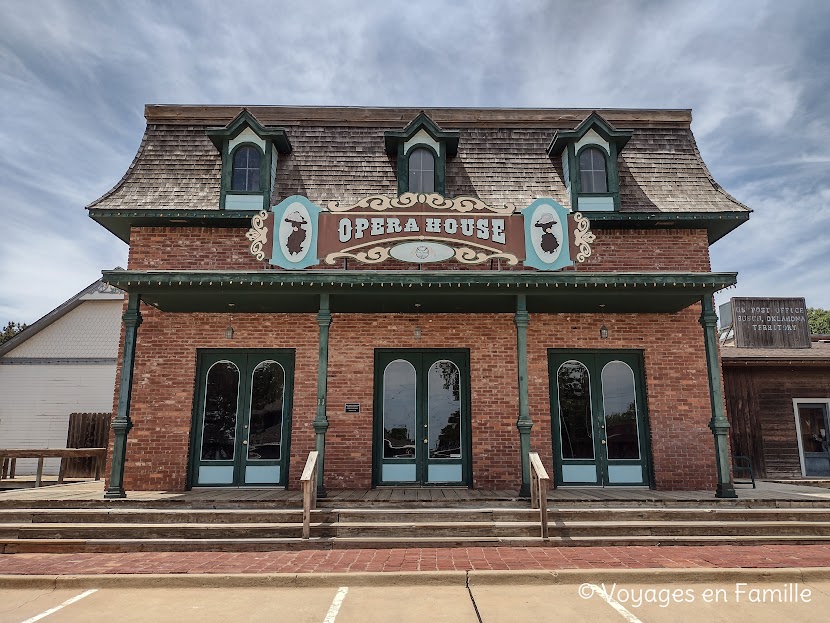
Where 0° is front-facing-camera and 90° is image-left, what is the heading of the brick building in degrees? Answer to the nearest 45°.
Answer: approximately 0°

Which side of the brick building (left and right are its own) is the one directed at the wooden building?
left

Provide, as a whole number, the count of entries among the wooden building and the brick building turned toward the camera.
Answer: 2

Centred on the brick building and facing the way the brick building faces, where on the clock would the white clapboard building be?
The white clapboard building is roughly at 4 o'clock from the brick building.

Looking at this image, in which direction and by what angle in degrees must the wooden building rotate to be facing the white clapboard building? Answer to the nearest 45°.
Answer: approximately 90° to its right
